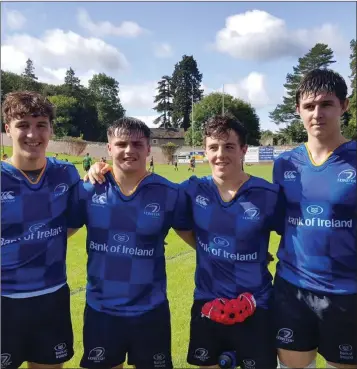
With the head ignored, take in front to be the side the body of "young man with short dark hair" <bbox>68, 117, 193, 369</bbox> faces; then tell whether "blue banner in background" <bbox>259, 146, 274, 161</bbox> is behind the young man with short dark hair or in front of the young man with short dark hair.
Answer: behind

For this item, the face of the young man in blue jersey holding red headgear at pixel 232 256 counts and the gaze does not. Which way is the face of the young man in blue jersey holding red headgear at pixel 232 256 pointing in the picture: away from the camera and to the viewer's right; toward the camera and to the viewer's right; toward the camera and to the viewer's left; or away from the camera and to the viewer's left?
toward the camera and to the viewer's left

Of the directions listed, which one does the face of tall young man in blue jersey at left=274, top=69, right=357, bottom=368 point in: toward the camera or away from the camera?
toward the camera

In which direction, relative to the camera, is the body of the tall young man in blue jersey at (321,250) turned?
toward the camera

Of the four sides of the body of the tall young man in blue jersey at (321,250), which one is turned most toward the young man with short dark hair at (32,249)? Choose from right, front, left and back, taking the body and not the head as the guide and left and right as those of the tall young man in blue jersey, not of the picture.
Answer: right

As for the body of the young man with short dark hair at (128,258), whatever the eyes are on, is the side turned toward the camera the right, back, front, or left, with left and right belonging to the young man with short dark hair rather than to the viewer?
front

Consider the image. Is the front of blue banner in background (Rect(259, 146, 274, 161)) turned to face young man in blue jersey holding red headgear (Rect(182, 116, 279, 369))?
yes

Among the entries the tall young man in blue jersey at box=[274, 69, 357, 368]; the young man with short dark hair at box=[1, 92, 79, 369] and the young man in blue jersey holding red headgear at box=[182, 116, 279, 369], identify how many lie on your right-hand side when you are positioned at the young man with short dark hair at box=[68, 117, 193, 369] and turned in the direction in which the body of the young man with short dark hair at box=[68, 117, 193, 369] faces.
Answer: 1

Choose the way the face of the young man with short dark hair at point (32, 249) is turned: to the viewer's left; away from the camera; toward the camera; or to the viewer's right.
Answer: toward the camera

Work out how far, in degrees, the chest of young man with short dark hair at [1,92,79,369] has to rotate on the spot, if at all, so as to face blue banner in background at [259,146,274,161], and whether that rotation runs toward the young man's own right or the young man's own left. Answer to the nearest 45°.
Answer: approximately 135° to the young man's own left

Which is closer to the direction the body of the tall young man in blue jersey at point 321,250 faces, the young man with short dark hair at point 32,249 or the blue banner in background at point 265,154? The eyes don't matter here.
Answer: the young man with short dark hair

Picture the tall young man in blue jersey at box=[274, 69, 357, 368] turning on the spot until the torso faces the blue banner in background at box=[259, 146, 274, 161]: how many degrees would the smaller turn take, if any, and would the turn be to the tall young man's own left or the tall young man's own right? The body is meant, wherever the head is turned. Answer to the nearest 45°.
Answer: approximately 180°

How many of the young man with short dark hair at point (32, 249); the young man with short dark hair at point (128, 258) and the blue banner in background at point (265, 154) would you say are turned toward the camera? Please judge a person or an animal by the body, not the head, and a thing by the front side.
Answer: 3

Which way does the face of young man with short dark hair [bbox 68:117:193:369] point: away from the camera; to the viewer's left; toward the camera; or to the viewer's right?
toward the camera

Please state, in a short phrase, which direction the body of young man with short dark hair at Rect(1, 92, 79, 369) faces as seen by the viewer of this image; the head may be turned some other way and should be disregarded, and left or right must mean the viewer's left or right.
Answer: facing the viewer
